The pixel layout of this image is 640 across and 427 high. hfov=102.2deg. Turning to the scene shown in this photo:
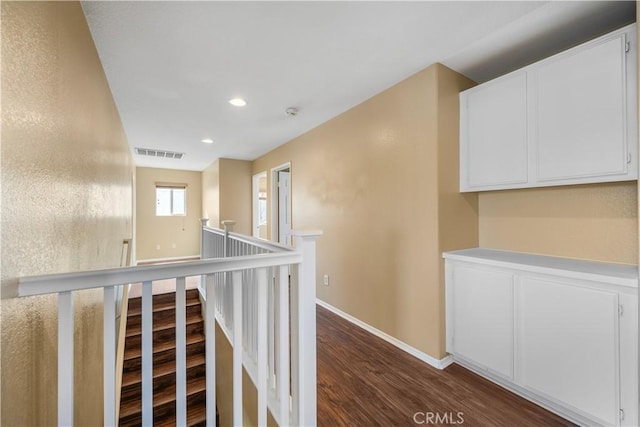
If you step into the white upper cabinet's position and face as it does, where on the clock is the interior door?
The interior door is roughly at 2 o'clock from the white upper cabinet.

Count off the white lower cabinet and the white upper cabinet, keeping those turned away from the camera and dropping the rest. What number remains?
0

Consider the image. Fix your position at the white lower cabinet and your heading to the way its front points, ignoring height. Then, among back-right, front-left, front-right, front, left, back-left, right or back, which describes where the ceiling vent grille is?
front-right

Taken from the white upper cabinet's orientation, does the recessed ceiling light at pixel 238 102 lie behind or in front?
in front

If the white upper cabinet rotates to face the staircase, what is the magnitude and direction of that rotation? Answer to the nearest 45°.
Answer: approximately 45° to its right

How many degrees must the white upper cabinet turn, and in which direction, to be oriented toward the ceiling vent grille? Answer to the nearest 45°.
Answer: approximately 45° to its right

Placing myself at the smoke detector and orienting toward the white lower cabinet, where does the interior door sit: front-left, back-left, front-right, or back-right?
back-left

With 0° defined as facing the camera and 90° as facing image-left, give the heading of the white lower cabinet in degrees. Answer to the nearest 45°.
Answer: approximately 45°

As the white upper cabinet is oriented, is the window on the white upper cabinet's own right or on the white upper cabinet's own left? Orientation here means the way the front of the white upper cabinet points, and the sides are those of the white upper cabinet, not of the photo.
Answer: on the white upper cabinet's own right

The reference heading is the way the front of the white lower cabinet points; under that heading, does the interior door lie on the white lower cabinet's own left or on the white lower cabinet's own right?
on the white lower cabinet's own right

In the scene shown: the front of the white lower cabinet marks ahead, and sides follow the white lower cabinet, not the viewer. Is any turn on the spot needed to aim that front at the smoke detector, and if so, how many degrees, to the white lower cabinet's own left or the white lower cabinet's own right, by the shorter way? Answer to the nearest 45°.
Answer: approximately 45° to the white lower cabinet's own right

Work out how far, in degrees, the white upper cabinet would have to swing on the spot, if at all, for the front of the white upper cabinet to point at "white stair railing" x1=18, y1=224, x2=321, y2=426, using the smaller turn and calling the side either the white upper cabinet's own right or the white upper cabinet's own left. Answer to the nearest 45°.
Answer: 0° — it already faces it
